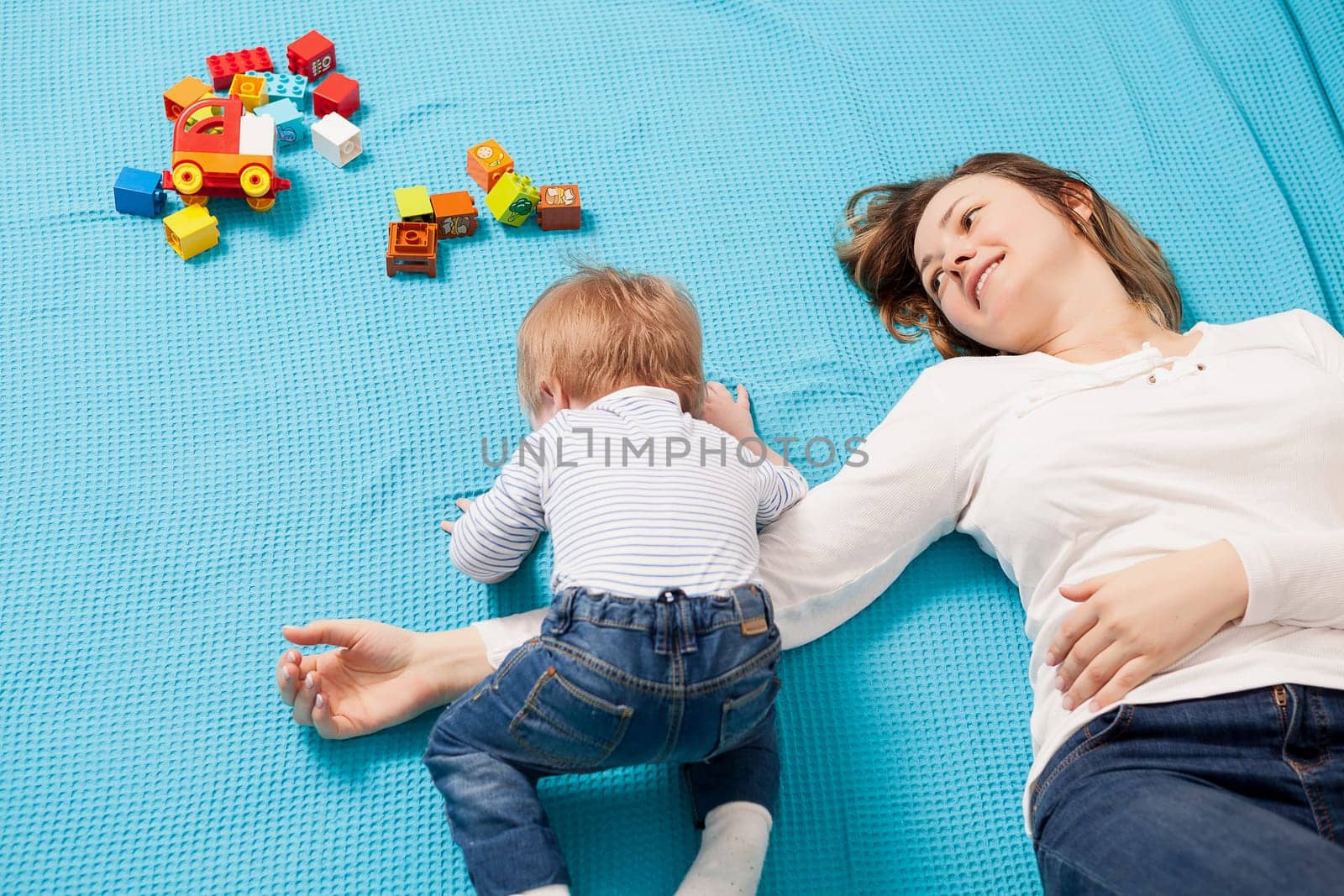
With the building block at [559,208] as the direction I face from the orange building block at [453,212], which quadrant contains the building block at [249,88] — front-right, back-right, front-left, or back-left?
back-left

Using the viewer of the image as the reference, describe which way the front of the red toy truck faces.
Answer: facing to the left of the viewer

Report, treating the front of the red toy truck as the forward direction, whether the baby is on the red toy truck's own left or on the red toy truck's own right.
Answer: on the red toy truck's own left

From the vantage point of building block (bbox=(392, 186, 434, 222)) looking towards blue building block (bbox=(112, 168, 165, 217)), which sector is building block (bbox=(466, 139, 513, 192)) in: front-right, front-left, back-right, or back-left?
back-right
